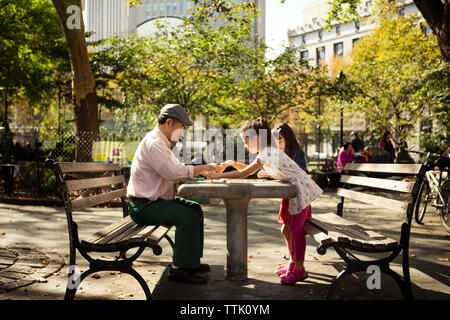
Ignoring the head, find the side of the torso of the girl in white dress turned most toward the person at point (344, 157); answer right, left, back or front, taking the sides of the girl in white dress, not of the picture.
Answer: right

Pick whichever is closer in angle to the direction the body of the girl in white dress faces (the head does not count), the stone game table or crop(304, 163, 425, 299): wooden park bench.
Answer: the stone game table

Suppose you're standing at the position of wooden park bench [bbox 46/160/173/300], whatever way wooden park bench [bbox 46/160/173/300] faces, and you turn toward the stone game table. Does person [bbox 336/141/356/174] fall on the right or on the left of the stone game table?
left

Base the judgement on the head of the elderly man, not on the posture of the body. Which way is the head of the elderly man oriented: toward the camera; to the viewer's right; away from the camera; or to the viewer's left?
to the viewer's right

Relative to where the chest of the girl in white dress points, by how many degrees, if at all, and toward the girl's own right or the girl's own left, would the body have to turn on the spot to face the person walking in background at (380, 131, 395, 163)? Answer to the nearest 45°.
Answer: approximately 90° to the girl's own right

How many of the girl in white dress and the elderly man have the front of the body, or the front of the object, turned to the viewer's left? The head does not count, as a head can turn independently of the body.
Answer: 1

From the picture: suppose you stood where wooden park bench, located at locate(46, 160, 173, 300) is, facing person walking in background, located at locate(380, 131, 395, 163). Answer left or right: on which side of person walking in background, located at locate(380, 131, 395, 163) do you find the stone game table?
right

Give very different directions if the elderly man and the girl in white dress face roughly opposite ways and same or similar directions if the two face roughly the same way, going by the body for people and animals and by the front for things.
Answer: very different directions

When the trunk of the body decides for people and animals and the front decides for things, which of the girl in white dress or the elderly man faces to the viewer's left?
the girl in white dress

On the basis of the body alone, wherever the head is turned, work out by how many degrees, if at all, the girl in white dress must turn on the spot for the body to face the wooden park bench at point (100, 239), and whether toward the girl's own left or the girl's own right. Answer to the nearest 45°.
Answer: approximately 45° to the girl's own left

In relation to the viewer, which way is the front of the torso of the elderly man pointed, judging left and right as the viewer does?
facing to the right of the viewer

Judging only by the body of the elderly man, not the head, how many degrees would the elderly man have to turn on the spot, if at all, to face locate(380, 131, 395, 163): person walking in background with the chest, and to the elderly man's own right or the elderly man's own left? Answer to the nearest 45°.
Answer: approximately 45° to the elderly man's own left

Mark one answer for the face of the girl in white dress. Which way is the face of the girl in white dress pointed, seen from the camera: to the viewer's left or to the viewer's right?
to the viewer's left

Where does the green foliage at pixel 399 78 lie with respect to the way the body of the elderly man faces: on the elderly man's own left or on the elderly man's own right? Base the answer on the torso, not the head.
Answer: on the elderly man's own left

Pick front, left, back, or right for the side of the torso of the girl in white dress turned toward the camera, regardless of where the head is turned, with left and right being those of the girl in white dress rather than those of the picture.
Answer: left
